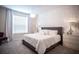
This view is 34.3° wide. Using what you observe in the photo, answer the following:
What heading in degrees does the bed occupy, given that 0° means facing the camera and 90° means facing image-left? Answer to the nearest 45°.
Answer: approximately 45°
